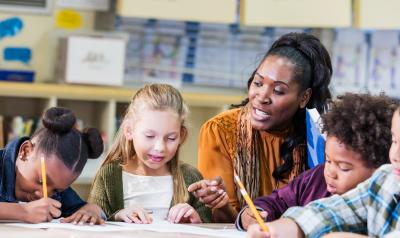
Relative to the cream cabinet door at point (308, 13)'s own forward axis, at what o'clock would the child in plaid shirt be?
The child in plaid shirt is roughly at 12 o'clock from the cream cabinet door.

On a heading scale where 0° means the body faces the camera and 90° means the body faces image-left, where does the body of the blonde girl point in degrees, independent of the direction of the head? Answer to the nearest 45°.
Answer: approximately 0°

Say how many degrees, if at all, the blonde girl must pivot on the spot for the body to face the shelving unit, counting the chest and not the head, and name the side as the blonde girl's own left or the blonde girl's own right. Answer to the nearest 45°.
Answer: approximately 180°

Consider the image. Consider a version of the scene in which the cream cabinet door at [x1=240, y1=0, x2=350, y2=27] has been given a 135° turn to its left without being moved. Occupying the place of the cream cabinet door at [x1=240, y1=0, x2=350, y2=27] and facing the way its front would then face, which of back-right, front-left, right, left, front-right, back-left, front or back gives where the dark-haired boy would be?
back-right

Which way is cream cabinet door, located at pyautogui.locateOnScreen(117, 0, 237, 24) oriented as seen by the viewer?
toward the camera

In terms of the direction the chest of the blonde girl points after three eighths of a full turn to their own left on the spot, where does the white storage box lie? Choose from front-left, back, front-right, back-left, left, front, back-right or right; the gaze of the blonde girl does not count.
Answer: front-left

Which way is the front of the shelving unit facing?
toward the camera

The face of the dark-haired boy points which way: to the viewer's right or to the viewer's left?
to the viewer's left

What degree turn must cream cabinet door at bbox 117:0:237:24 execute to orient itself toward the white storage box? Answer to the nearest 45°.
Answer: approximately 90° to its right

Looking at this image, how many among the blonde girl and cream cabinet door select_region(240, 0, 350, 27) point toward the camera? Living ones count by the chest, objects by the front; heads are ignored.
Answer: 2

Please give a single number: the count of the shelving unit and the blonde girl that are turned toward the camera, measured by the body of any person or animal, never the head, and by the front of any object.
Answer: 2

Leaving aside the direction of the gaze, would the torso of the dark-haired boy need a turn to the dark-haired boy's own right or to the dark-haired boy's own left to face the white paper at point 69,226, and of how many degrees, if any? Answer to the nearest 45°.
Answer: approximately 45° to the dark-haired boy's own right

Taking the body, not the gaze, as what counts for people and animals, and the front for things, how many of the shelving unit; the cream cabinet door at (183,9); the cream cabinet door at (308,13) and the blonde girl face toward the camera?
4

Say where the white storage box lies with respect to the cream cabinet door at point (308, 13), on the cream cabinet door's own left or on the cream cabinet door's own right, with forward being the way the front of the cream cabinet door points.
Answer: on the cream cabinet door's own right

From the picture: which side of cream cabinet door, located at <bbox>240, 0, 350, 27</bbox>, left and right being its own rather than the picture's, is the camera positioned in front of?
front

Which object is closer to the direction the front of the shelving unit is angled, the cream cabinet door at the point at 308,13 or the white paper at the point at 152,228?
the white paper
